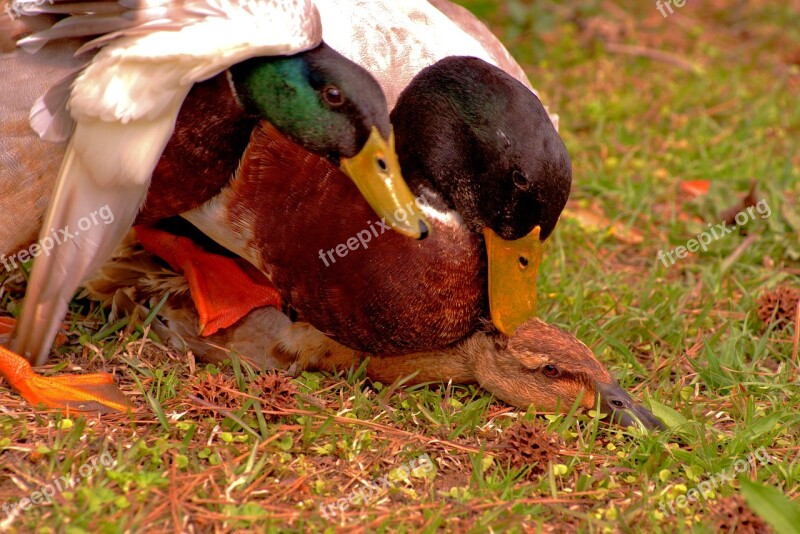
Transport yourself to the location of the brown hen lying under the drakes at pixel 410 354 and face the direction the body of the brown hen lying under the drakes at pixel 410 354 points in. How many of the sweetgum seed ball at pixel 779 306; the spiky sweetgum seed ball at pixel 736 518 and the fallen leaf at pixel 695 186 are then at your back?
0

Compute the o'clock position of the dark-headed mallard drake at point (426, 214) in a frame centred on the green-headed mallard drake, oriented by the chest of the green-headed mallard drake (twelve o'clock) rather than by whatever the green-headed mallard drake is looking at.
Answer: The dark-headed mallard drake is roughly at 12 o'clock from the green-headed mallard drake.

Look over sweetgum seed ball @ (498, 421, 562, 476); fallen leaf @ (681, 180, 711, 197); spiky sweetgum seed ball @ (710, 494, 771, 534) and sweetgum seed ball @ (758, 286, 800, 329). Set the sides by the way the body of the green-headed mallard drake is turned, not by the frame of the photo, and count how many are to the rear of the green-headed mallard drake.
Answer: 0

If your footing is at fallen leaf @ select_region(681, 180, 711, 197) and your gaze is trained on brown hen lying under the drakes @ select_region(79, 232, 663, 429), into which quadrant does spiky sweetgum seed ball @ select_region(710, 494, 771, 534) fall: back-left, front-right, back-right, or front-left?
front-left

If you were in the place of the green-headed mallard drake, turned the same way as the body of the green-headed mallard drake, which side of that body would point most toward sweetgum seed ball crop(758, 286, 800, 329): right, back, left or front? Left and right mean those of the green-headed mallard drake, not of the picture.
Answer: front

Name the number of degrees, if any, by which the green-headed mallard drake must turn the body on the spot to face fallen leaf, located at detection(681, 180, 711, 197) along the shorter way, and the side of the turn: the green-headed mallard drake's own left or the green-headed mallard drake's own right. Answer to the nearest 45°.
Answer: approximately 45° to the green-headed mallard drake's own left

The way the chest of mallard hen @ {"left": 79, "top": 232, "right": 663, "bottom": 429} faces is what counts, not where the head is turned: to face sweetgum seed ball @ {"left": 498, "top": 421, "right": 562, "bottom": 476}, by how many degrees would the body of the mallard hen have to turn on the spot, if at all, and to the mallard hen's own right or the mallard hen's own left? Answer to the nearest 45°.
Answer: approximately 45° to the mallard hen's own right

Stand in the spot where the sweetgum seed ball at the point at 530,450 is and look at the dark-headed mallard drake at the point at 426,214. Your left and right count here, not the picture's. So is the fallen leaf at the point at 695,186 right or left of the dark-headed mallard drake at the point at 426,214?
right

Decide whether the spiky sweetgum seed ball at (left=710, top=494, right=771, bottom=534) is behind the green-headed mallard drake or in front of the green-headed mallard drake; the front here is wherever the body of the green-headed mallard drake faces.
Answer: in front

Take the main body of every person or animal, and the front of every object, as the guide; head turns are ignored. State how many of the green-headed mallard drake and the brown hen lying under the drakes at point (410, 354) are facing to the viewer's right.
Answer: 2

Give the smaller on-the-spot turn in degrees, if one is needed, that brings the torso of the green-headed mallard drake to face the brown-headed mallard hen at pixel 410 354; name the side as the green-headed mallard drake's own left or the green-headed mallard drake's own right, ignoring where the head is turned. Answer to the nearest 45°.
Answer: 0° — it already faces it

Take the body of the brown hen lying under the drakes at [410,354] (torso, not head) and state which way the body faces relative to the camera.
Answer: to the viewer's right

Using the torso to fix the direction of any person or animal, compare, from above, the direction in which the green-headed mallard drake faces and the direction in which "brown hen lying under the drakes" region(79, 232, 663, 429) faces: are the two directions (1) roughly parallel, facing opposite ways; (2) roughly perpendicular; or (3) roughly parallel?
roughly parallel

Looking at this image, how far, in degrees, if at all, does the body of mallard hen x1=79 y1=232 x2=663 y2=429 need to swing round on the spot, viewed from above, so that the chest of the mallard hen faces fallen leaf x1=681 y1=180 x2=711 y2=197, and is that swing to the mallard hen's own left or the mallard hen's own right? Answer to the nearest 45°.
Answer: approximately 45° to the mallard hen's own left

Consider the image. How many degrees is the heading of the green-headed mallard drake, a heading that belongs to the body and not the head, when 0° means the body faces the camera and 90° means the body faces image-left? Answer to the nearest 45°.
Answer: approximately 270°
